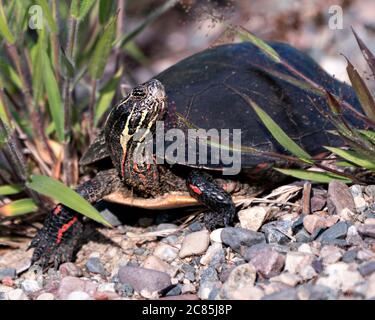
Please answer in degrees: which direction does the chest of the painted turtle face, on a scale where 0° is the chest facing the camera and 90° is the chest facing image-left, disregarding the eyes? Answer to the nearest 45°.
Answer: approximately 45°

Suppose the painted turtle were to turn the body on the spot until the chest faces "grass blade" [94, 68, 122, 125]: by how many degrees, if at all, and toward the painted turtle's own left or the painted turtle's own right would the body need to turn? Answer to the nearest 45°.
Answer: approximately 90° to the painted turtle's own right

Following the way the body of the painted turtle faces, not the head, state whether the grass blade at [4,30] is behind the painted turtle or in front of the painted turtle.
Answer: in front

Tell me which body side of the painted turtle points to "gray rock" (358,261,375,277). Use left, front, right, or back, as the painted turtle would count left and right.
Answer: left
